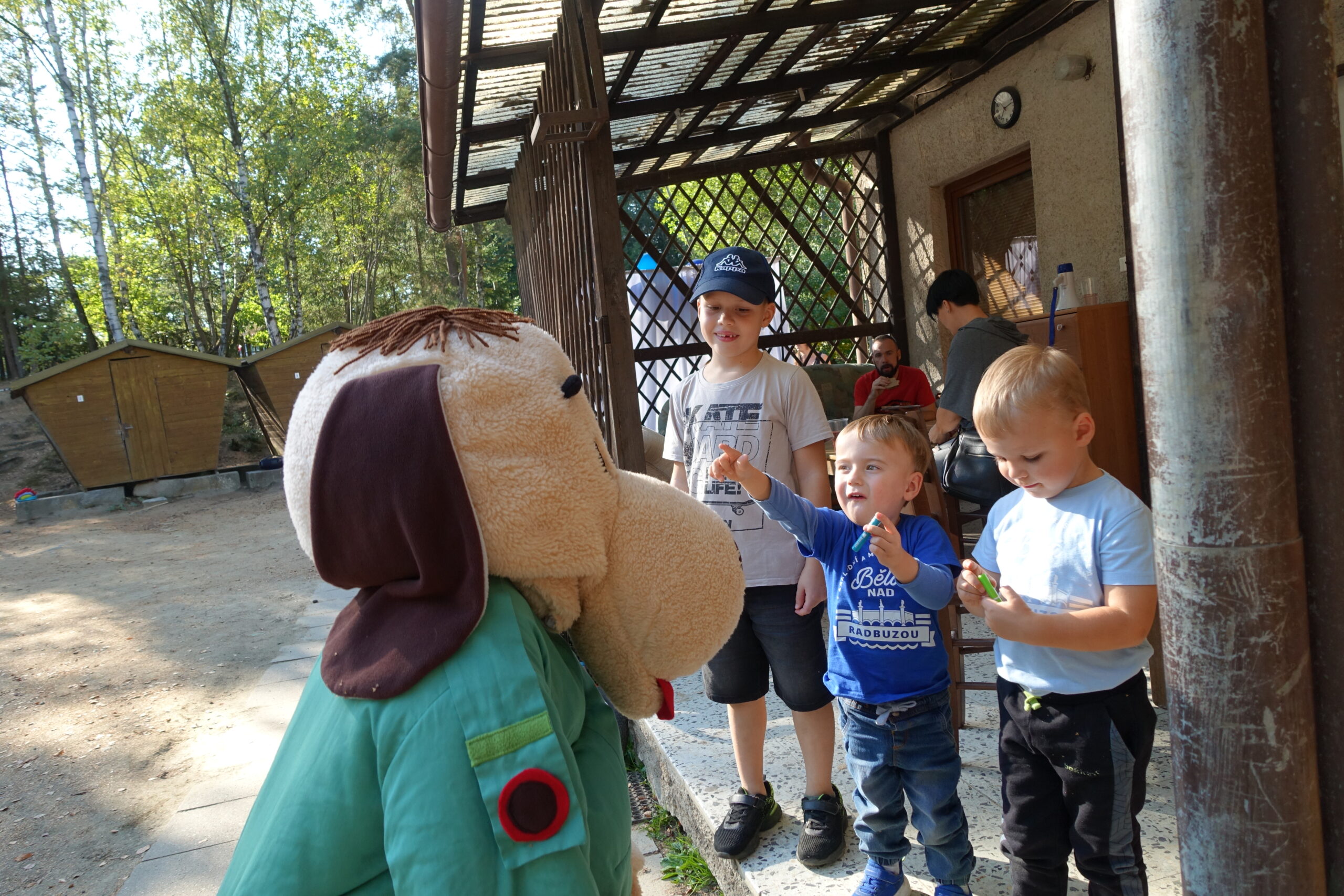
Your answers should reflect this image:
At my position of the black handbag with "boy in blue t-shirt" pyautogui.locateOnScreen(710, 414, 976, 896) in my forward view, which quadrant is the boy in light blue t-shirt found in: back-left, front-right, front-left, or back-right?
front-left

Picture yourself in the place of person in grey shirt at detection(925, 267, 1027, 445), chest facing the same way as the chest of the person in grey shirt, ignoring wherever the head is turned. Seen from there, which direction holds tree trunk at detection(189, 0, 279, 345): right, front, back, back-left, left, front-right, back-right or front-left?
front-right

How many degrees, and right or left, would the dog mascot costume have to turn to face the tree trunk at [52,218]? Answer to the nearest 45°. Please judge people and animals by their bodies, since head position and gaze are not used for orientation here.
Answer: approximately 90° to its left

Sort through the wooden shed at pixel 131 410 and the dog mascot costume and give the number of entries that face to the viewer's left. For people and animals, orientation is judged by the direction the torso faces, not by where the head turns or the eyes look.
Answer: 0

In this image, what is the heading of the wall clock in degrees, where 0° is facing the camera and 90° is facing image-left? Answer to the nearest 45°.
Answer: approximately 45°

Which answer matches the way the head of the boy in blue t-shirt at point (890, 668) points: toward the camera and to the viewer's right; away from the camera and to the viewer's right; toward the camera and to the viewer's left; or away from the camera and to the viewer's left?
toward the camera and to the viewer's left

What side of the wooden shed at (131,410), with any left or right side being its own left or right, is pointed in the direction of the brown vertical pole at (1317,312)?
front

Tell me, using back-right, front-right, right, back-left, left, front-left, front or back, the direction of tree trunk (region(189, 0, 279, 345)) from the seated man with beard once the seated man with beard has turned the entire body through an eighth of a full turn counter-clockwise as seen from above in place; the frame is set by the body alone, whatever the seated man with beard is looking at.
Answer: back

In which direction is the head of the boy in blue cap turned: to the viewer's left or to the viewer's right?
to the viewer's left

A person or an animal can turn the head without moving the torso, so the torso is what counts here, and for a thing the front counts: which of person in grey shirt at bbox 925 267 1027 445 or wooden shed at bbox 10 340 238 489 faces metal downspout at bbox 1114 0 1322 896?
the wooden shed

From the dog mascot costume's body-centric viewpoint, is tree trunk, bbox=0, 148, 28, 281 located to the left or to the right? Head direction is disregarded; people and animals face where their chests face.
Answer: on its left

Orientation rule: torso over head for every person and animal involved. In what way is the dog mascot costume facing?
to the viewer's right

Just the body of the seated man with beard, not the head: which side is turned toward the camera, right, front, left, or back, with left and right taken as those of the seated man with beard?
front

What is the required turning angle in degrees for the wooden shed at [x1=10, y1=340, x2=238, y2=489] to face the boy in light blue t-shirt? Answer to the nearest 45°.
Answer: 0° — it already faces them
